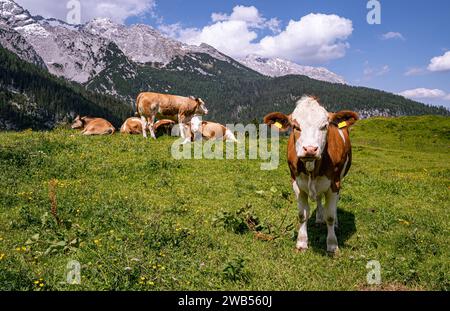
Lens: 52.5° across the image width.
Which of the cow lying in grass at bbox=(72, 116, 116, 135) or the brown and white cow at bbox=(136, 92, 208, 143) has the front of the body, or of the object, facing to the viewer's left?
the cow lying in grass

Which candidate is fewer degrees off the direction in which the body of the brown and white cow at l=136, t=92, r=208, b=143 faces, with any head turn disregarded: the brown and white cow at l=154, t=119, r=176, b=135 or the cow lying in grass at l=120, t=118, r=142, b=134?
the brown and white cow

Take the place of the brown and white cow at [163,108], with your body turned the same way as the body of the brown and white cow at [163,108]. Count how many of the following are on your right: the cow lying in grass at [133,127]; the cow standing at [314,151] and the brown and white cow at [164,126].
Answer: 1

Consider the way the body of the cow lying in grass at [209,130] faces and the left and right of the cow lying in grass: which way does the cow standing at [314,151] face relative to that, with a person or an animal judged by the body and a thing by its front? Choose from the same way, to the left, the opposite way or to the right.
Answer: to the left

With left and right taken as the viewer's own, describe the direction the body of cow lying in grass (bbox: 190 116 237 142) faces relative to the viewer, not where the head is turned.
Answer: facing to the left of the viewer

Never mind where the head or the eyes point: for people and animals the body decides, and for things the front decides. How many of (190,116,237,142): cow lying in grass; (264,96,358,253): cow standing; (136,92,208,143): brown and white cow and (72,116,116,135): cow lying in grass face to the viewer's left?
2

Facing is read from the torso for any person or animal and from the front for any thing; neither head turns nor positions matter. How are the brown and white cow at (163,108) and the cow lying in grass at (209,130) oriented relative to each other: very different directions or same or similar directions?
very different directions

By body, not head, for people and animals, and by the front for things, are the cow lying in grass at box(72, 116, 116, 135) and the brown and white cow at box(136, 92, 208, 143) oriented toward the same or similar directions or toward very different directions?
very different directions

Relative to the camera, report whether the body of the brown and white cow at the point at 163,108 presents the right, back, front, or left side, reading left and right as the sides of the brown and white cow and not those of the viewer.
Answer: right

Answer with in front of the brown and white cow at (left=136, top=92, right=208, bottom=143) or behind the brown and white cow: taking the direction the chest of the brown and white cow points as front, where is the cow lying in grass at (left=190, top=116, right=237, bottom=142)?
in front

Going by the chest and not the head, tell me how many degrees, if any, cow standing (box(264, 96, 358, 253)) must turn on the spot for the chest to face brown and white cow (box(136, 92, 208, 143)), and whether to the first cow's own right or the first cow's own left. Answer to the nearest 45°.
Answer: approximately 135° to the first cow's own right

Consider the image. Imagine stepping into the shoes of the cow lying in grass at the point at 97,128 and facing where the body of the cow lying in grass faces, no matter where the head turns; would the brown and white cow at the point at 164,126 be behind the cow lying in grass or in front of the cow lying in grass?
behind

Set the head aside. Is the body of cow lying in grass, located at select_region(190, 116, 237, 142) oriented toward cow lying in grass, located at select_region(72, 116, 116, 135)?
yes

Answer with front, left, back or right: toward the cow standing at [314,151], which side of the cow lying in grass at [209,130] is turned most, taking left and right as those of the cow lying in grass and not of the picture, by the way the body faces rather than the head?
left

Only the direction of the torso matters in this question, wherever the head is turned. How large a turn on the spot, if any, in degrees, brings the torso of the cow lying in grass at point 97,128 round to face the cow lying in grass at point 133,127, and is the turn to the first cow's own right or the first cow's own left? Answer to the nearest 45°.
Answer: approximately 180°

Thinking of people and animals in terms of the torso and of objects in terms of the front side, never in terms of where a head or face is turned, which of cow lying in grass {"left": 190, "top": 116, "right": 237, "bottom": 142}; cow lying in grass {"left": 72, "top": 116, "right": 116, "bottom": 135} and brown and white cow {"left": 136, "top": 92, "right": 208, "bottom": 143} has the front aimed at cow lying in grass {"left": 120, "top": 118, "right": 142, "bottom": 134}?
cow lying in grass {"left": 190, "top": 116, "right": 237, "bottom": 142}

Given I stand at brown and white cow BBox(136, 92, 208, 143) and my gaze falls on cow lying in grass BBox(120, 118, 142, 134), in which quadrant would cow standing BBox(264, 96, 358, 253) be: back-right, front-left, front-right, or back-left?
back-left

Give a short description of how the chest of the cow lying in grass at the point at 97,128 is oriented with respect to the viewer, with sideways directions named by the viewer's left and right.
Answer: facing to the left of the viewer

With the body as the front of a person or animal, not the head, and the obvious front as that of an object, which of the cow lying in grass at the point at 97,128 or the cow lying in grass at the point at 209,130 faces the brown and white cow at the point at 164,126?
the cow lying in grass at the point at 209,130
